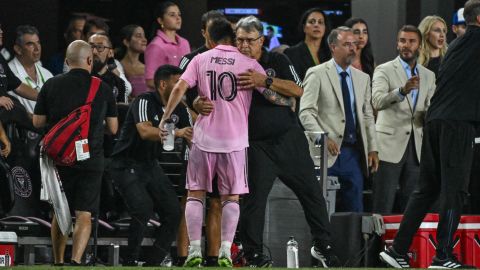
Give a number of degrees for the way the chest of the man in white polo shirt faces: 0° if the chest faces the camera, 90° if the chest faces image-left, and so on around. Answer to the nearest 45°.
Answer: approximately 315°

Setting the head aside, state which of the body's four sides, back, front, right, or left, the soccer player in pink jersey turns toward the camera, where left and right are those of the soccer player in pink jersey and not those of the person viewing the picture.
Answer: back

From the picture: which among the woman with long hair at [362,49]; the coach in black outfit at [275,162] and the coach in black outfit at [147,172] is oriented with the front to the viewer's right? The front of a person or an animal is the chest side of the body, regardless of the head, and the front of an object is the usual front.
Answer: the coach in black outfit at [147,172]

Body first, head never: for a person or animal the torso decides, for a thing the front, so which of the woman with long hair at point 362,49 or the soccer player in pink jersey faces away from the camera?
the soccer player in pink jersey

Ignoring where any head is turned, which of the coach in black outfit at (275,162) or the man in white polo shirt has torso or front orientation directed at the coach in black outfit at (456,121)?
the man in white polo shirt

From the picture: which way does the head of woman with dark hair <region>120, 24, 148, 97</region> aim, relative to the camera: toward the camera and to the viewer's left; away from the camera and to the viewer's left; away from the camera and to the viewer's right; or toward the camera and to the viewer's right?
toward the camera and to the viewer's right

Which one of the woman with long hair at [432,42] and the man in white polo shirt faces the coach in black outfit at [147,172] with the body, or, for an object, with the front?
the man in white polo shirt

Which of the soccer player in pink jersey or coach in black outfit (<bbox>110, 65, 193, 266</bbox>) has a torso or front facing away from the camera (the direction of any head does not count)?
the soccer player in pink jersey
